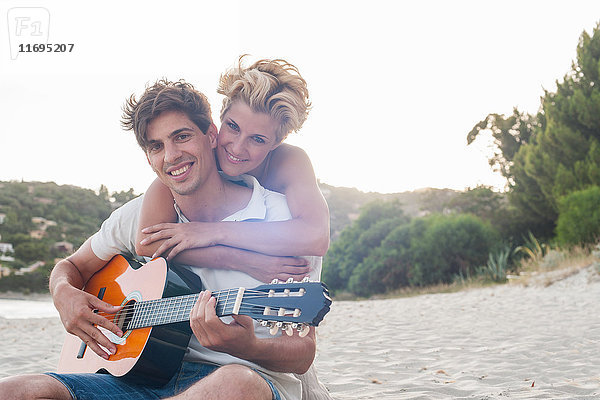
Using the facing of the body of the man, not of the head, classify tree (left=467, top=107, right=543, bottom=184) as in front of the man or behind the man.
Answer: behind

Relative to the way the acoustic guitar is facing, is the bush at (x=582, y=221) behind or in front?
behind

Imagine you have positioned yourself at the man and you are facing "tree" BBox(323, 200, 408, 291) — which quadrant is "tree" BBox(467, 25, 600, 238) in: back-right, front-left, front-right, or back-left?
front-right

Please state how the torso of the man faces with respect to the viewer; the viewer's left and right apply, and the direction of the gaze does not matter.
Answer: facing the viewer and to the left of the viewer

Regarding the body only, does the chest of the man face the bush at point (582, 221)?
no

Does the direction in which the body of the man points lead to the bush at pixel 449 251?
no

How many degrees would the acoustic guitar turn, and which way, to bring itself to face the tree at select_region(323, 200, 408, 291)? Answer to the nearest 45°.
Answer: approximately 135° to its right

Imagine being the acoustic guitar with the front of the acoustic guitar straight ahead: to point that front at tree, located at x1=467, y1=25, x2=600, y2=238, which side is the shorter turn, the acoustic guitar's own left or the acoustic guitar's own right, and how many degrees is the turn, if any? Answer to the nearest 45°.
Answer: approximately 180°

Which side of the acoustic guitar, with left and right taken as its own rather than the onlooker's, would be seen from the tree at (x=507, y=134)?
back

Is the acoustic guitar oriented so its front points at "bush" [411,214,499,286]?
no

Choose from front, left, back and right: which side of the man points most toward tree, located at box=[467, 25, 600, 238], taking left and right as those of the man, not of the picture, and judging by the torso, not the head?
back
